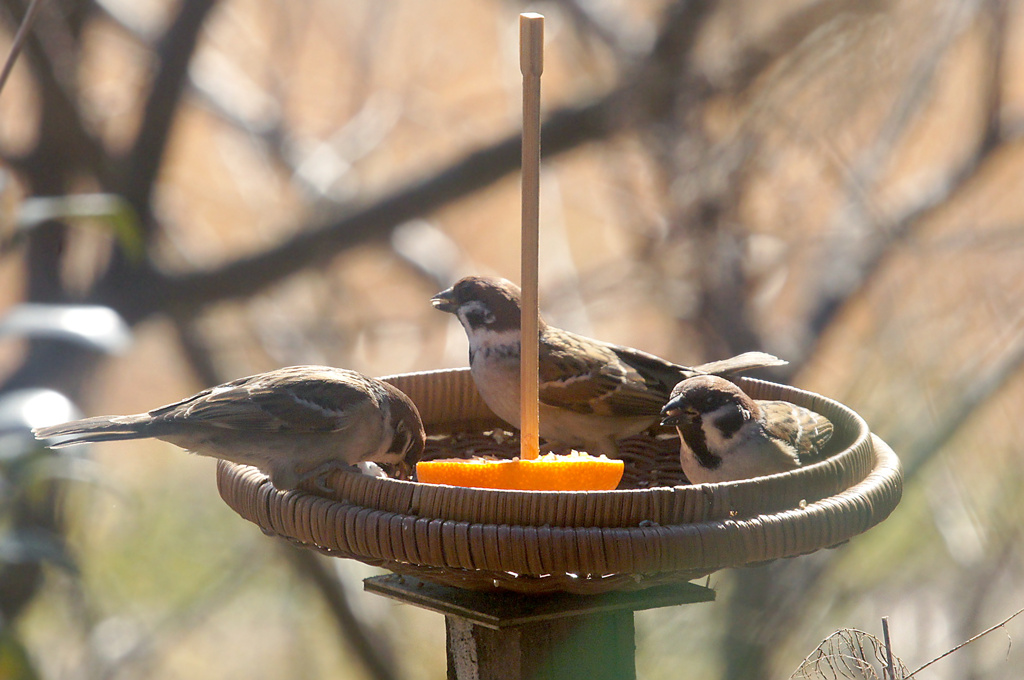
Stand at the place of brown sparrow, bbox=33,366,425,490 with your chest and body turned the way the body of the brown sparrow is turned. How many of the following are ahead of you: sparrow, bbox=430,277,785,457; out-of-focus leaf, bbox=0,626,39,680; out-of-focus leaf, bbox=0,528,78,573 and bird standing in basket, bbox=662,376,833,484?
2

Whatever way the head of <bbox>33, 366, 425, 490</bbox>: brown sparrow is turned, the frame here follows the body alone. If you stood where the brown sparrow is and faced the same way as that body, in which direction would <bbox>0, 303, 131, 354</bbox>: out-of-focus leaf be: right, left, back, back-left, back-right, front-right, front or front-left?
back-left

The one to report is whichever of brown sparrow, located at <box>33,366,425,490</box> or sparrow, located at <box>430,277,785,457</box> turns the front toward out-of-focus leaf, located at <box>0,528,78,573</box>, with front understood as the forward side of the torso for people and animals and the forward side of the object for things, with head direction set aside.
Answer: the sparrow

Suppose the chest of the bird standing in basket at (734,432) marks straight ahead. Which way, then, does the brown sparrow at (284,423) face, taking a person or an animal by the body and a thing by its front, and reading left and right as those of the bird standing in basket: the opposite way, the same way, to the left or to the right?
the opposite way

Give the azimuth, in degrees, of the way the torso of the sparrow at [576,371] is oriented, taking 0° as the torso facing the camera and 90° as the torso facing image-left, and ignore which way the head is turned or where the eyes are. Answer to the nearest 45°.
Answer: approximately 90°

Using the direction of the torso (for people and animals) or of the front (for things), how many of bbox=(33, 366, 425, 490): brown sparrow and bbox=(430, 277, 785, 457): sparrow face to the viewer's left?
1

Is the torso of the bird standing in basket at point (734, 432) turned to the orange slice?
yes

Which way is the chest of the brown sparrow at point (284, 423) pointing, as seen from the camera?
to the viewer's right

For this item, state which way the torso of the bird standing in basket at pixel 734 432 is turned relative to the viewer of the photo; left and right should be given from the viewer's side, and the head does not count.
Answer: facing the viewer and to the left of the viewer

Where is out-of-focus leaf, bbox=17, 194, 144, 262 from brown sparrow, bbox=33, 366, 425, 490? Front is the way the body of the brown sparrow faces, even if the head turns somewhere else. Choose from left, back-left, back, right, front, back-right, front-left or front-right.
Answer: left

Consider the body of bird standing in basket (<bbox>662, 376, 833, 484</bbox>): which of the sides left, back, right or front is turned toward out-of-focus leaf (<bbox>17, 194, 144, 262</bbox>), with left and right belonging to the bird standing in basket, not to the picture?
front

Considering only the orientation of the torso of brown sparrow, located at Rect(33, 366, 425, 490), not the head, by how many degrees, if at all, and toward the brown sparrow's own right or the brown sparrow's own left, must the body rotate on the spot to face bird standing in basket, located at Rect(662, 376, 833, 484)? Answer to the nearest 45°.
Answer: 0° — it already faces it
